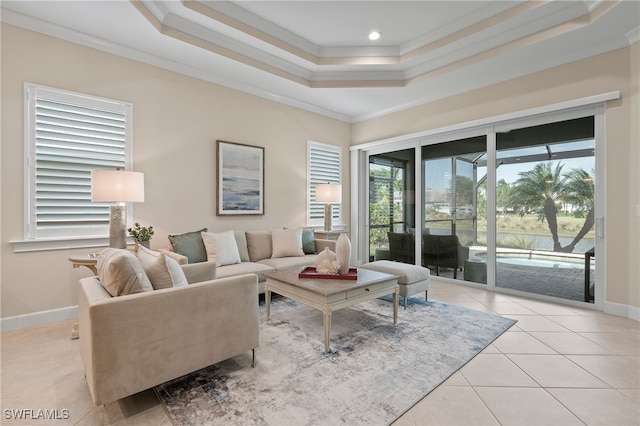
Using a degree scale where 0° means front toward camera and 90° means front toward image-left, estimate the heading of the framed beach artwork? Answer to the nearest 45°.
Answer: approximately 315°

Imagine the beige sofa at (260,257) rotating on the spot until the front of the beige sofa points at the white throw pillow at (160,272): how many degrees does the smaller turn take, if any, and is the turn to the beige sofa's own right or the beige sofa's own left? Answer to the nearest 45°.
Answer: approximately 45° to the beige sofa's own right

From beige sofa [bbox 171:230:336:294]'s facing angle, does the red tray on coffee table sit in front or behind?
in front

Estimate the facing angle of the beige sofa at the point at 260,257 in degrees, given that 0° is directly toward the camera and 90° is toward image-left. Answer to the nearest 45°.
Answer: approximately 315°

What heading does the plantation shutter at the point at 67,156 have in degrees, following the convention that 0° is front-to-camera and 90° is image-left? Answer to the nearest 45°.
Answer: approximately 315°

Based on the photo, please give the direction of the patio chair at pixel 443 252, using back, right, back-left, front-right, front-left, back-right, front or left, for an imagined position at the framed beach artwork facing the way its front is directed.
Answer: front-left

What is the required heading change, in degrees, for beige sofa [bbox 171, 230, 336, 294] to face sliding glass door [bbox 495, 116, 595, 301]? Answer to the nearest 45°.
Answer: approximately 45° to its left

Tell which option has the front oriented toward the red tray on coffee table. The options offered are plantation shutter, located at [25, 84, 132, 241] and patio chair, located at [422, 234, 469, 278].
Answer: the plantation shutter
